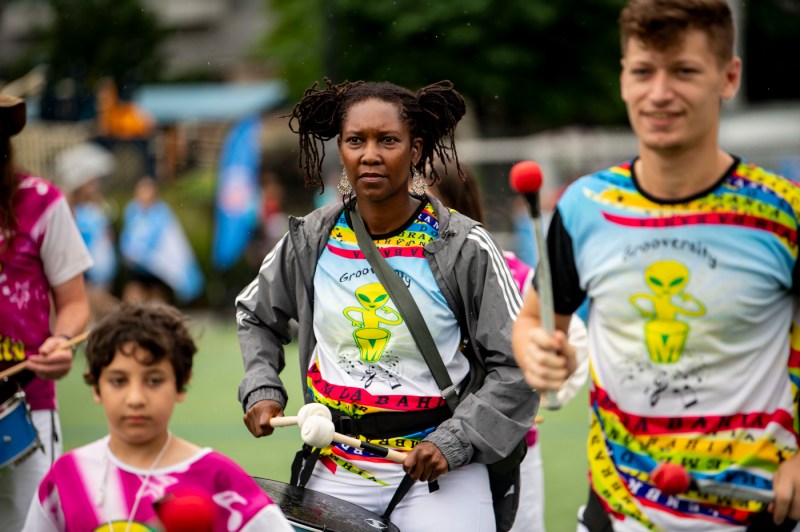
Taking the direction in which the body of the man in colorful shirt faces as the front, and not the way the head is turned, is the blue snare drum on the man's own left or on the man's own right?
on the man's own right

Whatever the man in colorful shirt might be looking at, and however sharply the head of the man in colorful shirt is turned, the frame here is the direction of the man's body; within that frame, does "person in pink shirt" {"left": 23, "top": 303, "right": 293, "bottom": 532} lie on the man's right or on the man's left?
on the man's right

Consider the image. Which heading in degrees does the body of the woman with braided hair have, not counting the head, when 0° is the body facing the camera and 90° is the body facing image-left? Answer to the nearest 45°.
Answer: approximately 0°

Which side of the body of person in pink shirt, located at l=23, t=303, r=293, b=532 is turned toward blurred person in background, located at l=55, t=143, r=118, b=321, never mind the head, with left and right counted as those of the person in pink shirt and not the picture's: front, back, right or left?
back

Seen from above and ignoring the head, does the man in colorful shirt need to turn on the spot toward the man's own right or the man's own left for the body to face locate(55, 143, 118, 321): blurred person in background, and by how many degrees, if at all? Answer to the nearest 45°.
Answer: approximately 135° to the man's own right

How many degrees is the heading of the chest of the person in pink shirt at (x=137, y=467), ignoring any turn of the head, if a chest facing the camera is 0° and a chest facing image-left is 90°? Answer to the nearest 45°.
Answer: approximately 0°

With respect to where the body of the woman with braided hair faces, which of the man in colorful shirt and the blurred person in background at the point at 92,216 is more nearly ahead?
the man in colorful shirt

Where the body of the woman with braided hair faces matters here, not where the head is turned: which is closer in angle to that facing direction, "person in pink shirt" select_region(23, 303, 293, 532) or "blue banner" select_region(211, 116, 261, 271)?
the person in pink shirt

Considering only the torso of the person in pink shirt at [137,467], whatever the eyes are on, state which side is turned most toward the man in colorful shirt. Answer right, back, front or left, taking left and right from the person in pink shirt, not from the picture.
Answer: left

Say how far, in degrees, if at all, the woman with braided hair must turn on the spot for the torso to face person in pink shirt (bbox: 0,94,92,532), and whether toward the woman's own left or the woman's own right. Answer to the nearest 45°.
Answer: approximately 135° to the woman's own right
